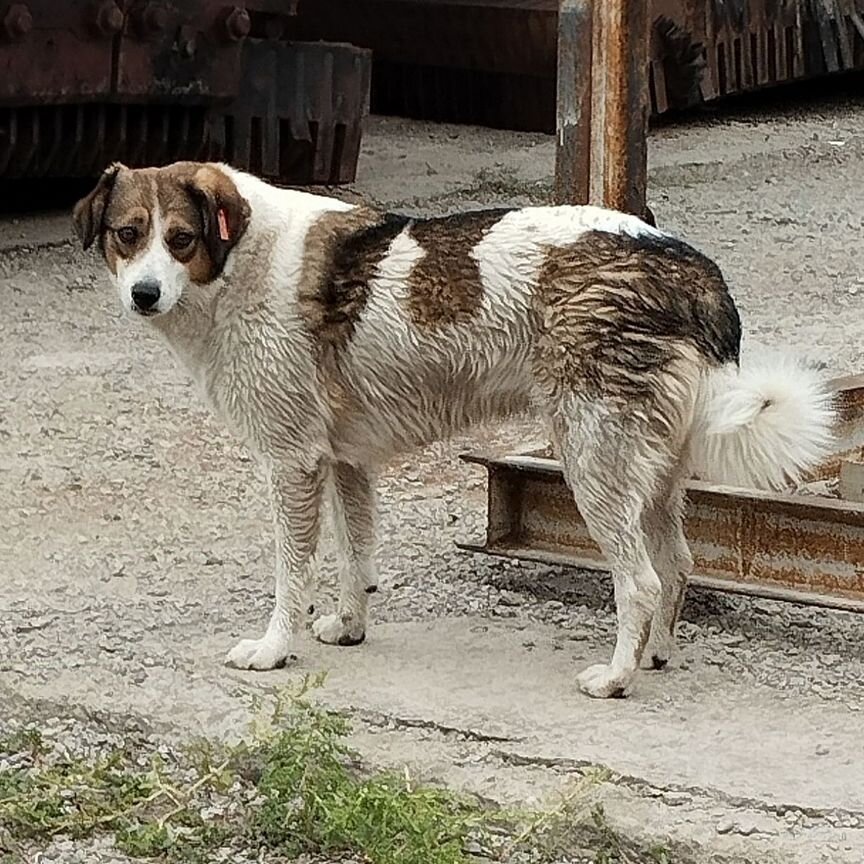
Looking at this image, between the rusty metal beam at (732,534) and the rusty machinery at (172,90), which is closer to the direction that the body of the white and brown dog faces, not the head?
the rusty machinery

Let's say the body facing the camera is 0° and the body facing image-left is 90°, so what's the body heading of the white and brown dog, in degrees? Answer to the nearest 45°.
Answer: approximately 90°

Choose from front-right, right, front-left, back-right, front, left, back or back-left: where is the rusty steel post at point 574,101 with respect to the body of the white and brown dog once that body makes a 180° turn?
left

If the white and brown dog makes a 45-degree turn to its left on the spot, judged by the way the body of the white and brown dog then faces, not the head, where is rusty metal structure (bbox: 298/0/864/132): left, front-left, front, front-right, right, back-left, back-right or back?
back-right

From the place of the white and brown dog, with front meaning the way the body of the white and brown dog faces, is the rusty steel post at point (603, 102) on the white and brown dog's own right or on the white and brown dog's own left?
on the white and brown dog's own right
